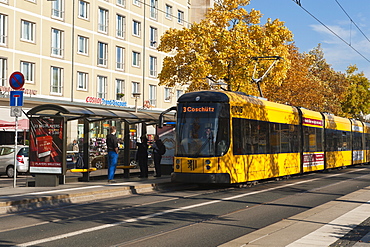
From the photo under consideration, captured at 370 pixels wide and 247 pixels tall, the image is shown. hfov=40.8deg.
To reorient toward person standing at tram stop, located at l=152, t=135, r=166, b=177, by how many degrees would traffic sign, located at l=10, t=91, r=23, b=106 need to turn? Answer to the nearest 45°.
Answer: approximately 135° to its left

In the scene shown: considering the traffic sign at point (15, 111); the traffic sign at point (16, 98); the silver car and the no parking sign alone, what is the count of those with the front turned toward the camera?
3
